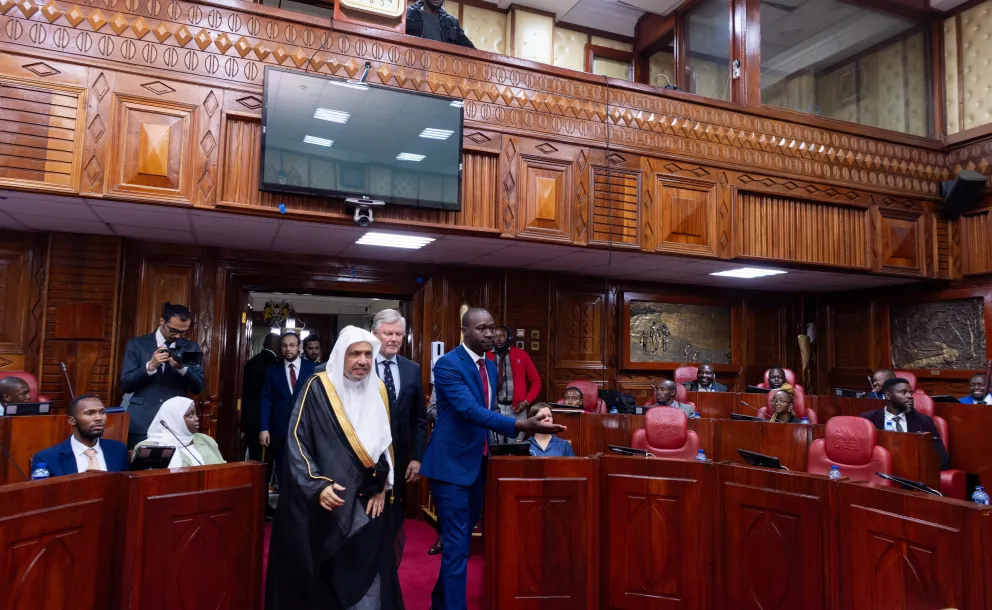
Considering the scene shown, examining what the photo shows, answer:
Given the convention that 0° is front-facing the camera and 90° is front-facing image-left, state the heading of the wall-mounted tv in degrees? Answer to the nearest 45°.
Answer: approximately 315°

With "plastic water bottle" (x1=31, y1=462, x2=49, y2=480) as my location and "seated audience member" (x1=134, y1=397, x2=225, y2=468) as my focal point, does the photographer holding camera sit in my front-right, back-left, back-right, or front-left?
front-left

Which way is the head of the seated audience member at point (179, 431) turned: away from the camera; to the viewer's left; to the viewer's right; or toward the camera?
to the viewer's right

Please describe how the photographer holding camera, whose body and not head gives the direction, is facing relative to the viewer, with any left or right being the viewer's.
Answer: facing the viewer and to the right of the viewer

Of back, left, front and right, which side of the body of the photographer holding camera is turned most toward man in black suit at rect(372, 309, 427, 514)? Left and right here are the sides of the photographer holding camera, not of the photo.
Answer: front

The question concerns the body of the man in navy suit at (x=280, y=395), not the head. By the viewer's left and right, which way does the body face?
facing the viewer
